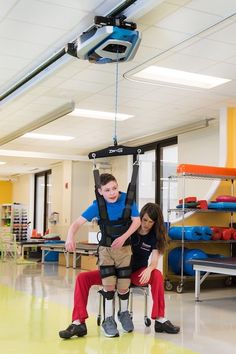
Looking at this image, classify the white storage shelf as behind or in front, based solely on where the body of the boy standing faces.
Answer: behind

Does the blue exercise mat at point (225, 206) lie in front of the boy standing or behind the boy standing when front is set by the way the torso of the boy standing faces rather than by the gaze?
behind

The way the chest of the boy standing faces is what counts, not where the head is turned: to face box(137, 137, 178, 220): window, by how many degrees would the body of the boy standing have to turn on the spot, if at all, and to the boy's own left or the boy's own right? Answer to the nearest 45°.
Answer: approximately 180°

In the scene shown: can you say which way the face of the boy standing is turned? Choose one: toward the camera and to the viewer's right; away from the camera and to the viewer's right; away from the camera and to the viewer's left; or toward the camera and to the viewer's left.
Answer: toward the camera and to the viewer's right

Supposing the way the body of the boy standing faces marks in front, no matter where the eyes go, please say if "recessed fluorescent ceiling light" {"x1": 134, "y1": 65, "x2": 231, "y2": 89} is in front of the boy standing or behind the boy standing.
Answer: behind

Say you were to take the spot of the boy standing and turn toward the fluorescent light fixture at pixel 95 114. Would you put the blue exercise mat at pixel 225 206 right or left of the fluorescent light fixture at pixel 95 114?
right

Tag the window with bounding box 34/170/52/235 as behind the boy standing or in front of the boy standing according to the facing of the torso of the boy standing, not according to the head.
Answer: behind

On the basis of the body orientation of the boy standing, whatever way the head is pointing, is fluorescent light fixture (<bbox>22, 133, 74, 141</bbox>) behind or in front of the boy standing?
behind

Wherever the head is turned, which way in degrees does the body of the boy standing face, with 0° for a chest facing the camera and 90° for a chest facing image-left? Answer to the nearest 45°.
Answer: approximately 0°

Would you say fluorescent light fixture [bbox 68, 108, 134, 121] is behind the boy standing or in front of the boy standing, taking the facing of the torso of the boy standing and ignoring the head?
behind
